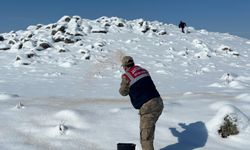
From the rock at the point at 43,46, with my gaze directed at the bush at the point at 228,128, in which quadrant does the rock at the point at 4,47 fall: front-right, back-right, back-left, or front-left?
back-right

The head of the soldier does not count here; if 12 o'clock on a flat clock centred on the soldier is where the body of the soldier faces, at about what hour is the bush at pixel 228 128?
The bush is roughly at 3 o'clock from the soldier.

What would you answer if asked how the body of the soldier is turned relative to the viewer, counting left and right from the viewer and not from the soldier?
facing away from the viewer and to the left of the viewer

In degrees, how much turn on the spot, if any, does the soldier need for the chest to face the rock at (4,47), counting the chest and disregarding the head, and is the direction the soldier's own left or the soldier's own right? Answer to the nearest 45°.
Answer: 0° — they already face it

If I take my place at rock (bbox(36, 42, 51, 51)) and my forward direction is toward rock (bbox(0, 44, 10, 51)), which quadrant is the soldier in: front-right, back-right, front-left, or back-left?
back-left
